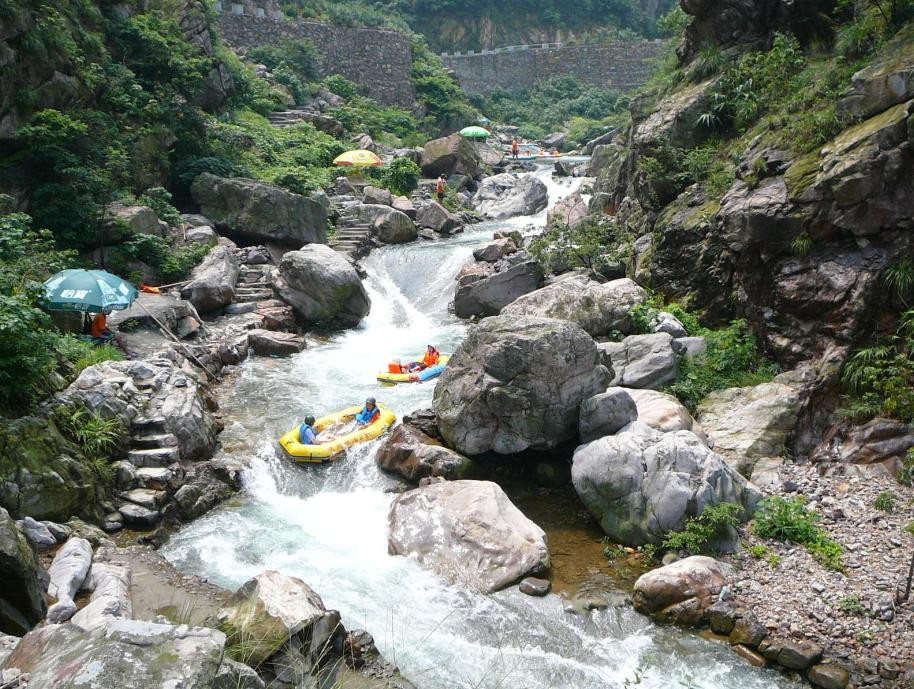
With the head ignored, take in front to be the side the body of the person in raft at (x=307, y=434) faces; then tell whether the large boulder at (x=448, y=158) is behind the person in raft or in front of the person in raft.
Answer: in front

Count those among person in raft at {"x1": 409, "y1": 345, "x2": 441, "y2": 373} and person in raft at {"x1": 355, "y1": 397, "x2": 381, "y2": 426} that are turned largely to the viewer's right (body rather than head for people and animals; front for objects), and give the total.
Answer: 0

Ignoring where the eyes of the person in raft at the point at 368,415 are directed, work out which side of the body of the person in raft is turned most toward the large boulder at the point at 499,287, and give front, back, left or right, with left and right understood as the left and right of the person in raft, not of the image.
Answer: back

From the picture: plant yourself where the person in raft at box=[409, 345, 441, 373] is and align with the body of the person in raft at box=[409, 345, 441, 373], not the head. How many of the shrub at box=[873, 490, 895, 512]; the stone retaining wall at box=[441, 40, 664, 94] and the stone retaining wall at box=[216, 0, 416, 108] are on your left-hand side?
1

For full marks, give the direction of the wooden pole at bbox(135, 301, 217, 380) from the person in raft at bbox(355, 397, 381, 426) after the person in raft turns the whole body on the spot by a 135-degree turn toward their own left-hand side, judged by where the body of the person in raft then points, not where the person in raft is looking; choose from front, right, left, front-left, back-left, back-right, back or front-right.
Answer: back-left

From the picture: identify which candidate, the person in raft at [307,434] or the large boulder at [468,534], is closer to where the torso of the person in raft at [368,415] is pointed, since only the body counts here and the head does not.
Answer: the person in raft

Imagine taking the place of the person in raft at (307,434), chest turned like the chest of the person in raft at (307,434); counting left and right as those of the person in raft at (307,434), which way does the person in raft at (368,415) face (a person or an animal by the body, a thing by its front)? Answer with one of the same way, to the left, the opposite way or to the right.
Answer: the opposite way

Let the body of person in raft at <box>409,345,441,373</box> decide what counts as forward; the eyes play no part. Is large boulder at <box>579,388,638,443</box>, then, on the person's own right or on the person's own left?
on the person's own left

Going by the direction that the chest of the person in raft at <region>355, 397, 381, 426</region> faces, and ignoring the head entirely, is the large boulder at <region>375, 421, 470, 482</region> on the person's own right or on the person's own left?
on the person's own left

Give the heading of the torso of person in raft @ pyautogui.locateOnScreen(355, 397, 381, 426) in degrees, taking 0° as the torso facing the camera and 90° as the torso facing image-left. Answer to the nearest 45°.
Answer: approximately 45°

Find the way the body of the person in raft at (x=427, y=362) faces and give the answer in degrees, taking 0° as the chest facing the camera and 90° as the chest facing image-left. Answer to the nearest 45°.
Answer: approximately 45°

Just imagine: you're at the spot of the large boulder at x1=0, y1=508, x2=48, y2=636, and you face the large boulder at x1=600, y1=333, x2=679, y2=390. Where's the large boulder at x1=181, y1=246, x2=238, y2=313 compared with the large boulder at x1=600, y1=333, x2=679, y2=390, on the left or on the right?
left
